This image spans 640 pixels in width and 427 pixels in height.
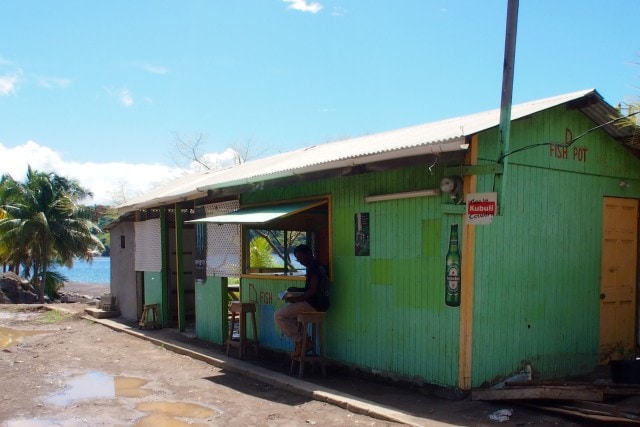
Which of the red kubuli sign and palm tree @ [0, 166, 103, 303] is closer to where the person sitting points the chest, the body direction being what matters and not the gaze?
the palm tree

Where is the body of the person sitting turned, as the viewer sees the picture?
to the viewer's left

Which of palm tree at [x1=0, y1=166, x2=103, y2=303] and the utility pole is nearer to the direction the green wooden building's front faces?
the utility pole

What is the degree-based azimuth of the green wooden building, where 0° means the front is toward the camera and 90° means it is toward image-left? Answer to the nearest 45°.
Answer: approximately 45°

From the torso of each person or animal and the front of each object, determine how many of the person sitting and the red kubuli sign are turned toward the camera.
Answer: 1

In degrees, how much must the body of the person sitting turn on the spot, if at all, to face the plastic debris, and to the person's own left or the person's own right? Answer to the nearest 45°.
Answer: approximately 135° to the person's own left

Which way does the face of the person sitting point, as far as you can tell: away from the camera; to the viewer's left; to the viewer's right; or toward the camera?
to the viewer's left

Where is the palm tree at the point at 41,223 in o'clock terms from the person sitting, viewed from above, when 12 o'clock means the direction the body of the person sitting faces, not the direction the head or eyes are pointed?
The palm tree is roughly at 2 o'clock from the person sitting.

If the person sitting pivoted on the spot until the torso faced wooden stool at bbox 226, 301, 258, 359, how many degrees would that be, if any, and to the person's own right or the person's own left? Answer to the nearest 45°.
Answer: approximately 45° to the person's own right

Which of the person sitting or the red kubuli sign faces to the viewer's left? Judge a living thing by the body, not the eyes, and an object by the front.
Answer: the person sitting

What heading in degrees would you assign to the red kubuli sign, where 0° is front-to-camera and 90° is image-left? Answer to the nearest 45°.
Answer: approximately 0°
